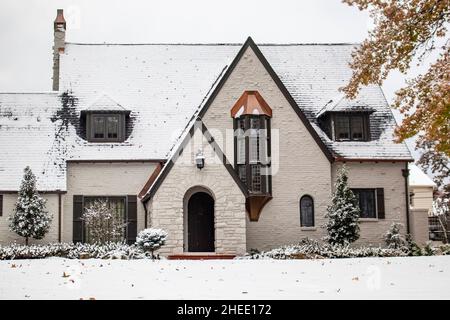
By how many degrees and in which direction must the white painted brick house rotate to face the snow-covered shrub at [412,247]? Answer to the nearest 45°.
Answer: approximately 90° to its left

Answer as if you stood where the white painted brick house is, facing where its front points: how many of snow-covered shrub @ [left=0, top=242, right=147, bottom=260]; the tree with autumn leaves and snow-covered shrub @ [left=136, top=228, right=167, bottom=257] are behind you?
0

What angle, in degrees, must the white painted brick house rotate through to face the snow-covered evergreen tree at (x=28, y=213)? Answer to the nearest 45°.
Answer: approximately 90° to its right

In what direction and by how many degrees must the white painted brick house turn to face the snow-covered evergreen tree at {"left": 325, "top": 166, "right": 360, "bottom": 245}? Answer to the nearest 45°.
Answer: approximately 45° to its left

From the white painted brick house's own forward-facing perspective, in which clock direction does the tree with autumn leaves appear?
The tree with autumn leaves is roughly at 11 o'clock from the white painted brick house.

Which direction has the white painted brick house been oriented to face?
toward the camera

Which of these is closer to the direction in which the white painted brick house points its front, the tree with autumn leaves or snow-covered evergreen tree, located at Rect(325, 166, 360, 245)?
the tree with autumn leaves

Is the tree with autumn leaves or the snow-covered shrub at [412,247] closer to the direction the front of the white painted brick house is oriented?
the tree with autumn leaves

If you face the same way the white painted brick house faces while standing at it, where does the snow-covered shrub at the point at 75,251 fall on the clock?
The snow-covered shrub is roughly at 2 o'clock from the white painted brick house.

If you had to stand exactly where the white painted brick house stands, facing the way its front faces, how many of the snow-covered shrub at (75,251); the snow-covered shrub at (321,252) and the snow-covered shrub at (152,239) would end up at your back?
0
